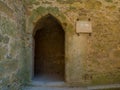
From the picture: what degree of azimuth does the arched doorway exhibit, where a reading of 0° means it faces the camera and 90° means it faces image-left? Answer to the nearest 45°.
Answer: approximately 0°
